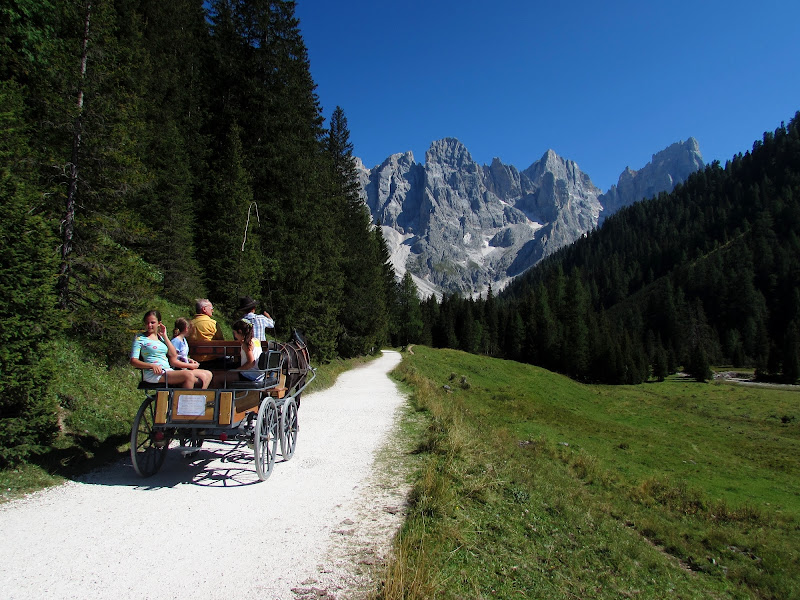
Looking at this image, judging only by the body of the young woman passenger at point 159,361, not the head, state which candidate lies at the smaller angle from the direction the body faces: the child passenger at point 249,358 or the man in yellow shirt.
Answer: the child passenger

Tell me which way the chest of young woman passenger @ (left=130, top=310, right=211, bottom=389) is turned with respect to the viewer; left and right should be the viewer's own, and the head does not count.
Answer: facing the viewer and to the right of the viewer

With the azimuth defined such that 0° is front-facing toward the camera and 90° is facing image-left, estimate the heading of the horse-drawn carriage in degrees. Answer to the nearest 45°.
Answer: approximately 225°

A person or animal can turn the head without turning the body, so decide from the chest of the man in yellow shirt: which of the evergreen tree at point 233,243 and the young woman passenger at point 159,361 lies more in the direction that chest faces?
the evergreen tree

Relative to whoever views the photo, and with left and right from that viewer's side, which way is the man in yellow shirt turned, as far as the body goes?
facing away from the viewer and to the right of the viewer
